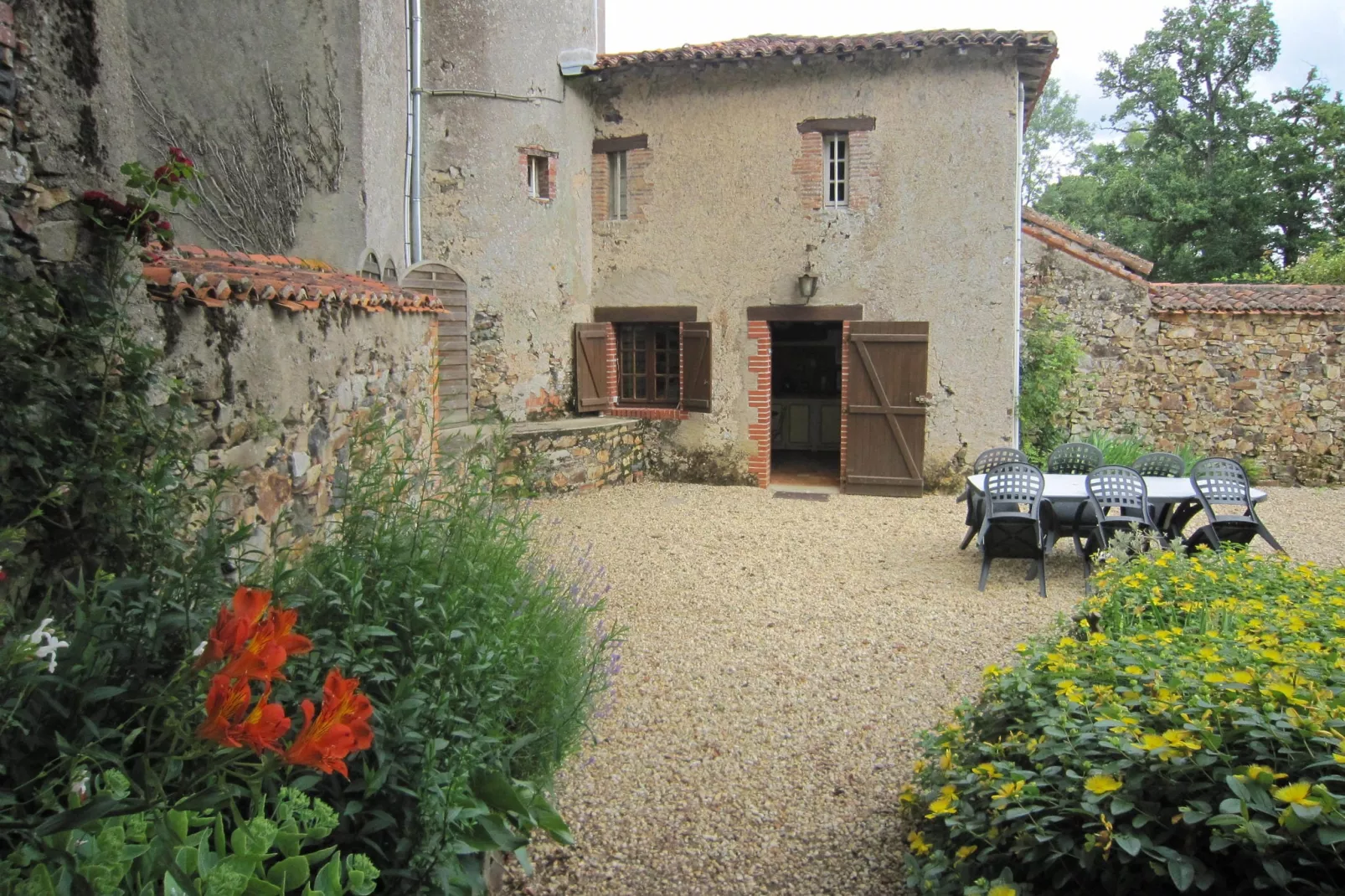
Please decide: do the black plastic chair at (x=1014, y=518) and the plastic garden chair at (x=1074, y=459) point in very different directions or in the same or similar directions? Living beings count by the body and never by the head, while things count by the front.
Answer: very different directions

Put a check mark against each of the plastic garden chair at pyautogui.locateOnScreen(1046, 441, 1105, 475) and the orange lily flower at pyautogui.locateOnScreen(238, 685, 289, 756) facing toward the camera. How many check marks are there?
2

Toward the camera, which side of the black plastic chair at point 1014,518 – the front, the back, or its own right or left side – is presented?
back

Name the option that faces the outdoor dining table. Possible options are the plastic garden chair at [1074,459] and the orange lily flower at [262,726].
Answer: the plastic garden chair

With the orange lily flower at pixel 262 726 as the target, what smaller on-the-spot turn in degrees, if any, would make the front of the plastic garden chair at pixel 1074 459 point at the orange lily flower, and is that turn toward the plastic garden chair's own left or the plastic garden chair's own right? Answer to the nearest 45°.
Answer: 0° — it already faces it

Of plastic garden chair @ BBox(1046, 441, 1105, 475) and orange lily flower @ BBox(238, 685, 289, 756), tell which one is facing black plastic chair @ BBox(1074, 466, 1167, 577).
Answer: the plastic garden chair

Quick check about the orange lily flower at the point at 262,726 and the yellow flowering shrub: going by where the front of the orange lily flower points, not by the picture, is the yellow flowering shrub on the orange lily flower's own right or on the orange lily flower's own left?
on the orange lily flower's own left

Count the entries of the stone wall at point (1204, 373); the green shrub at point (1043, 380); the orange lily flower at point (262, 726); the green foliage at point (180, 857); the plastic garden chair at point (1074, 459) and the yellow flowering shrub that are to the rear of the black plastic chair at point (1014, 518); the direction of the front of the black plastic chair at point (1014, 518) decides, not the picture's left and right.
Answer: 3

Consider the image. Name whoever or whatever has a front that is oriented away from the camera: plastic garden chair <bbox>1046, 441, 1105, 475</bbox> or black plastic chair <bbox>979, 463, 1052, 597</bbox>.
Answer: the black plastic chair

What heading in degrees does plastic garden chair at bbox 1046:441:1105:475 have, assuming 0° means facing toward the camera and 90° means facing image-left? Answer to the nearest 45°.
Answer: approximately 0°
